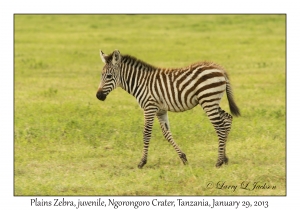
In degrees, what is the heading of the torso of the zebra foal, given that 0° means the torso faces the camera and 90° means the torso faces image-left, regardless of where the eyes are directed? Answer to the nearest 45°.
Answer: approximately 90°
